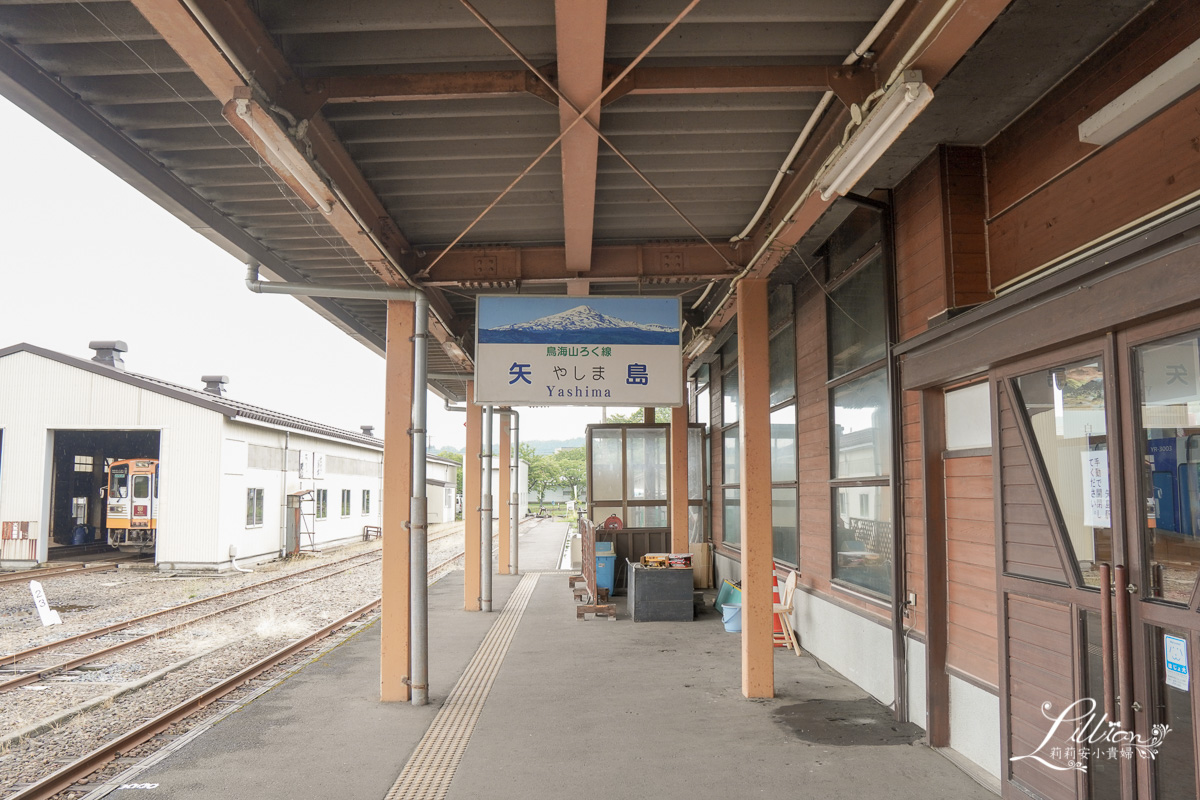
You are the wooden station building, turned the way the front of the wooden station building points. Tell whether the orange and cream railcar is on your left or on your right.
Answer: on your right

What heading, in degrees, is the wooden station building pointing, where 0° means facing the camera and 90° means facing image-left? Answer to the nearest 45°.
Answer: approximately 90°

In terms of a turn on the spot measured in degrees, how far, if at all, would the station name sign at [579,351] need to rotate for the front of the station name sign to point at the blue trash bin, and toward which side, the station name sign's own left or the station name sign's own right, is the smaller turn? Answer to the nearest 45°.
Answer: approximately 180°

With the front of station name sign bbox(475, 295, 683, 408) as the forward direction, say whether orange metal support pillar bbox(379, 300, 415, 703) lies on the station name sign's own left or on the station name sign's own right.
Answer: on the station name sign's own right

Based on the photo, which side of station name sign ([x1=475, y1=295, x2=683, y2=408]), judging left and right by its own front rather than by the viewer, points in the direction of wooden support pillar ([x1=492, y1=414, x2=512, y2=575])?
back

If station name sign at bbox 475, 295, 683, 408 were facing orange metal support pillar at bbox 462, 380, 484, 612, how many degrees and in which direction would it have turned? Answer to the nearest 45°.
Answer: approximately 180°

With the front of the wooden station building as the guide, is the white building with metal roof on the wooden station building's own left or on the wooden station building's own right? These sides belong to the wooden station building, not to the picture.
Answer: on the wooden station building's own right
